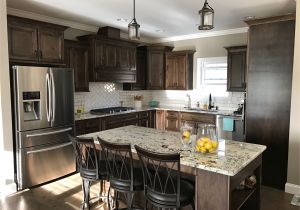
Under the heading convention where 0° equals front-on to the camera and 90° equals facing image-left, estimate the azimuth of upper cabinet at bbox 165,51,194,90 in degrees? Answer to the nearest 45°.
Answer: approximately 45°

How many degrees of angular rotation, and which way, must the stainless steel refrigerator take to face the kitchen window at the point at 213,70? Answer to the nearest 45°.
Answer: approximately 45° to its left

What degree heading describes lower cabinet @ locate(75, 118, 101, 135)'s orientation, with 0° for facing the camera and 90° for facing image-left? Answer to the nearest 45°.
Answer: approximately 315°

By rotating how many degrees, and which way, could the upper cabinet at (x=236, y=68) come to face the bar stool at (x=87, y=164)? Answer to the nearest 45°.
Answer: approximately 45° to its right

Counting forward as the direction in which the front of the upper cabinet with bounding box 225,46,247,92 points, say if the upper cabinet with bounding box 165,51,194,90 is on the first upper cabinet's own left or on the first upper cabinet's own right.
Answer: on the first upper cabinet's own right

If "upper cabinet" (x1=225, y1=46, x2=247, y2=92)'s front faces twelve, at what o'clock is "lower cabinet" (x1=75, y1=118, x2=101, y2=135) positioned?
The lower cabinet is roughly at 2 o'clock from the upper cabinet.

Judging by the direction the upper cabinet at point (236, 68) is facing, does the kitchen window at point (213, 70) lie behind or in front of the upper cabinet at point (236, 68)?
behind

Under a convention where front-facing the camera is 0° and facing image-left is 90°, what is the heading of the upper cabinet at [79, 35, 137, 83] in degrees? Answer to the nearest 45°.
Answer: approximately 315°
